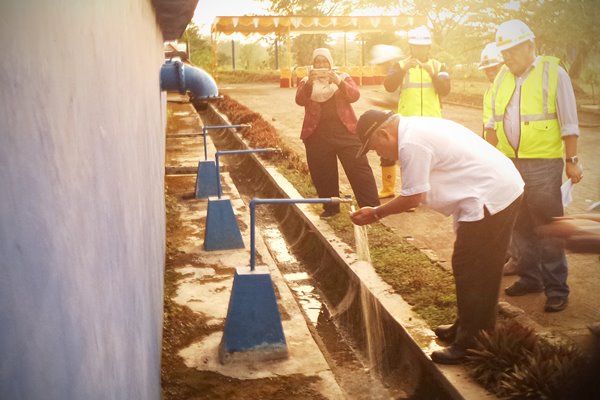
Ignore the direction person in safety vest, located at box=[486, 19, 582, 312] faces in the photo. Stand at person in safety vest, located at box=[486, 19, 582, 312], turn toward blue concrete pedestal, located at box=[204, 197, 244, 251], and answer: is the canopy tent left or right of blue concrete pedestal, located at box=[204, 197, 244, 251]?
right

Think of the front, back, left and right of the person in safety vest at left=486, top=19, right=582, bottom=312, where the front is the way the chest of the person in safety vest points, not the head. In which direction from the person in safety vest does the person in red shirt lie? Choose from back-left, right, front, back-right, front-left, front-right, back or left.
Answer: right

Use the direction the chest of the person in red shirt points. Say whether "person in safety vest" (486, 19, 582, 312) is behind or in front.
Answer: in front

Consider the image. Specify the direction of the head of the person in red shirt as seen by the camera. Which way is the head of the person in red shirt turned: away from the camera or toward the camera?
toward the camera

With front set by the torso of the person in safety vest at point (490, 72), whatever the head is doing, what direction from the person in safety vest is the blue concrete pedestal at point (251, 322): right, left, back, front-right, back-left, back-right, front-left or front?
front

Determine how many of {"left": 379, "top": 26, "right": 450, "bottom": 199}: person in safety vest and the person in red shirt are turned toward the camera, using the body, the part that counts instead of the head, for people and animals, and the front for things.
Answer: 2

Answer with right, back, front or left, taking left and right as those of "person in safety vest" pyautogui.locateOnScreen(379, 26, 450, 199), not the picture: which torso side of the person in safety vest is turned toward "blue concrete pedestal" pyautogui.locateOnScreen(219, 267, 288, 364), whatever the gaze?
front

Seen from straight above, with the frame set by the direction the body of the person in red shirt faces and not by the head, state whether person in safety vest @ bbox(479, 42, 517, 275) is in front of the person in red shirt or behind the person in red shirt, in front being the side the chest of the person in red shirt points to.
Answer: in front

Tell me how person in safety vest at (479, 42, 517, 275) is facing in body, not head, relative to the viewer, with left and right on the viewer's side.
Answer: facing the viewer and to the left of the viewer

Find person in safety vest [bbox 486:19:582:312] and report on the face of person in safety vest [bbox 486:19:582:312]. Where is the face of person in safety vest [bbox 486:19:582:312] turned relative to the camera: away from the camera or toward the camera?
toward the camera

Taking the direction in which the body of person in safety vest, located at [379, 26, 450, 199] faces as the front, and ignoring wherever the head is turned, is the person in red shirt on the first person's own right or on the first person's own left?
on the first person's own right

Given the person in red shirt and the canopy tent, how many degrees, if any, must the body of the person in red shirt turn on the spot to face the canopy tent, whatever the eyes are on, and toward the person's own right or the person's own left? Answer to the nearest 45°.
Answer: approximately 180°

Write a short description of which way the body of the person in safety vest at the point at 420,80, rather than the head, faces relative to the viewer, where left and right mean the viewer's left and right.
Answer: facing the viewer

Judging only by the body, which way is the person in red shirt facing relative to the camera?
toward the camera

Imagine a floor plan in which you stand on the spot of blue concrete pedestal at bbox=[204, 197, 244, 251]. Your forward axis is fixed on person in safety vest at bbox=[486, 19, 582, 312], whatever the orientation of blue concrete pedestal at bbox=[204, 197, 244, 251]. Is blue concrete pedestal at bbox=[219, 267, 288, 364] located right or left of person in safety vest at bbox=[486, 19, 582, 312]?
right
